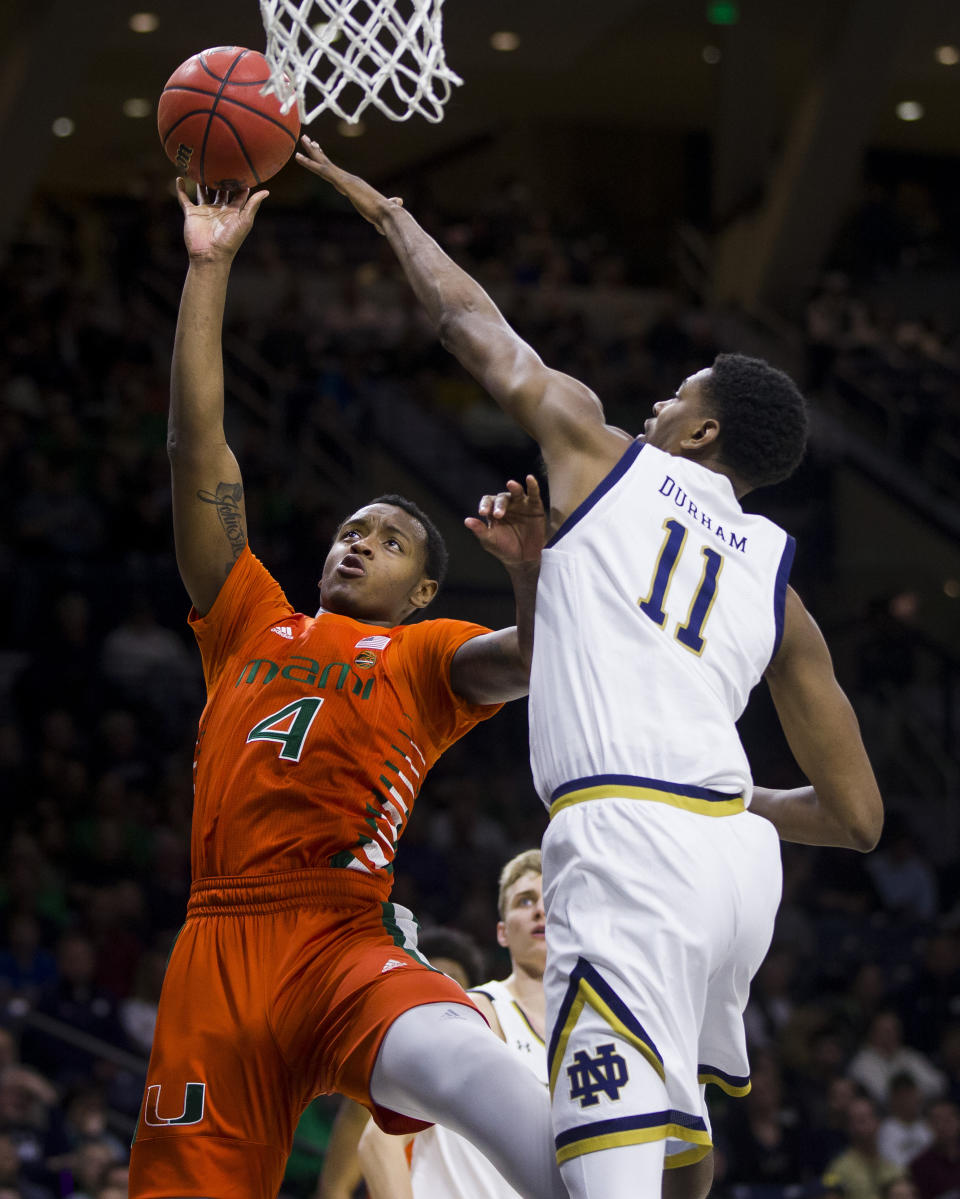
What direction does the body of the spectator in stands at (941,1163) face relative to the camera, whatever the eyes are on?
toward the camera

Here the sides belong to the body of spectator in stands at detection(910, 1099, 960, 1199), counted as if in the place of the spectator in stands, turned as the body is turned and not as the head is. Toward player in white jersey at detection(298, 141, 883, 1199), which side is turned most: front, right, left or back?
front

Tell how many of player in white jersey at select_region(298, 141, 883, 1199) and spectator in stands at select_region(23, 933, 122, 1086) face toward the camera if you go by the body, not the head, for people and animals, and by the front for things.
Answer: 1

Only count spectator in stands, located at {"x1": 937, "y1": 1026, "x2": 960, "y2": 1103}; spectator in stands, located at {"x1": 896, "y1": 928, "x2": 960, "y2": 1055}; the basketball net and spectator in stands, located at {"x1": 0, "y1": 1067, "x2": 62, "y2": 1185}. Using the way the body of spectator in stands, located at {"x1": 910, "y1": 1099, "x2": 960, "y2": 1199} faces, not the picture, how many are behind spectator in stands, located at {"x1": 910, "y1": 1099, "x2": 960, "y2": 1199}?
2

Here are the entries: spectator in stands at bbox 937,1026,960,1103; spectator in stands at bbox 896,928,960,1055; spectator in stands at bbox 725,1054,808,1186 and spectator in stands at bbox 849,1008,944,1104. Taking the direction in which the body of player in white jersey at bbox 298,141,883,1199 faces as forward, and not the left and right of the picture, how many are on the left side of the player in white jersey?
0

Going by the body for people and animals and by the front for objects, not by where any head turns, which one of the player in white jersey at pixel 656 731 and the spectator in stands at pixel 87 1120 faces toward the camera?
the spectator in stands

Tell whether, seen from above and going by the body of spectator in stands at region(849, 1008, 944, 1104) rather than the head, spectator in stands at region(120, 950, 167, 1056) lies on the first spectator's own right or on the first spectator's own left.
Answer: on the first spectator's own right

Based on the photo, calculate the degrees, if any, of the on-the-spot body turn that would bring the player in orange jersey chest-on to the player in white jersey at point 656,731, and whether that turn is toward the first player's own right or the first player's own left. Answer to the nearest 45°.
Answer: approximately 90° to the first player's own left

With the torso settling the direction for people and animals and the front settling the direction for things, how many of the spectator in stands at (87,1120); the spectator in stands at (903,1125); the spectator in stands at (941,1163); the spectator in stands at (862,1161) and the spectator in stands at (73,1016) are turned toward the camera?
5

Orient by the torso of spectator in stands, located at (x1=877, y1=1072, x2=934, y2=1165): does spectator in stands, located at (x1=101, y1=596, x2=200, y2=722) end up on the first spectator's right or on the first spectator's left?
on the first spectator's right

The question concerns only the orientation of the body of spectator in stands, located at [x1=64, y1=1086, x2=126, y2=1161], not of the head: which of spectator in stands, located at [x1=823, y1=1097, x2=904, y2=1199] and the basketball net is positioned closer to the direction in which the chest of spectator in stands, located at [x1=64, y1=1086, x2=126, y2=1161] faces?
the basketball net

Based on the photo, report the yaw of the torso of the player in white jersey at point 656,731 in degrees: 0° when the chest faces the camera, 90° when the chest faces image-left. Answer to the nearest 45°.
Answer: approximately 135°

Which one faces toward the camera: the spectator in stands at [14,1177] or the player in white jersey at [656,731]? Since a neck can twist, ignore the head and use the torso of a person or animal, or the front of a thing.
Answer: the spectator in stands

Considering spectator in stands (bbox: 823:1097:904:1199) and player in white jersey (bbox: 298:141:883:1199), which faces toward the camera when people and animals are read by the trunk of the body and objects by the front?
the spectator in stands
